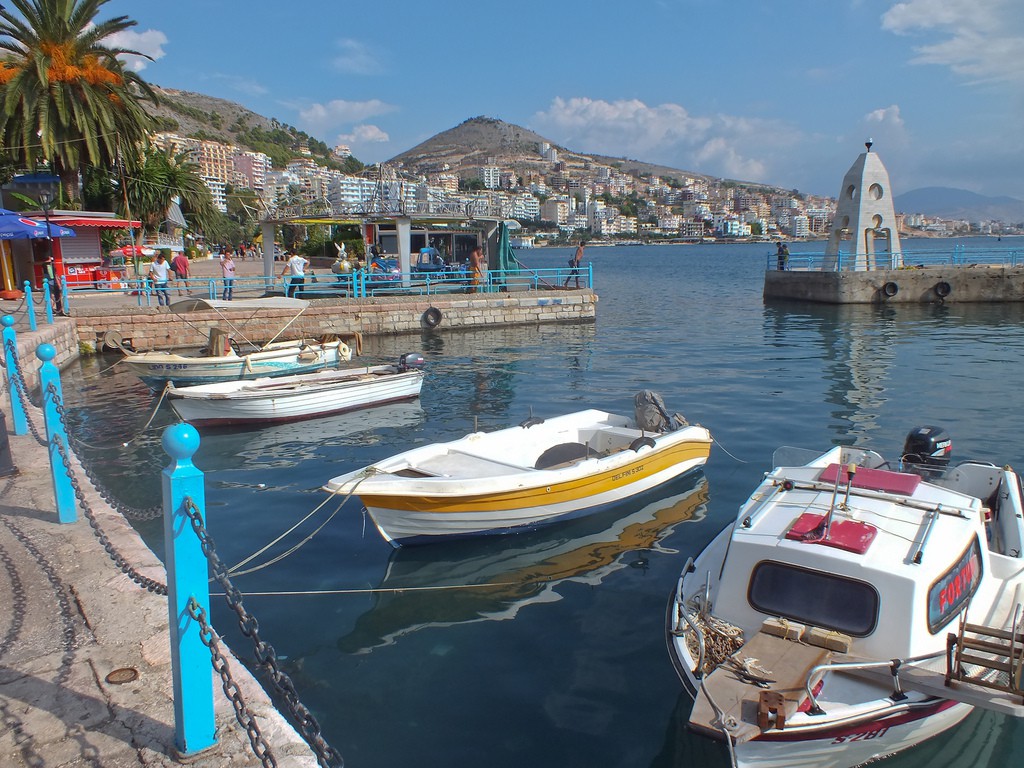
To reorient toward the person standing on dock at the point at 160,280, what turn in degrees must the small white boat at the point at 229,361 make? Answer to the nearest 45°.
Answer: approximately 90° to its right

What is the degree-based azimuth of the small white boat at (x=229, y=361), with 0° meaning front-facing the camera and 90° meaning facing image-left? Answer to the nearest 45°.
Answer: approximately 90°

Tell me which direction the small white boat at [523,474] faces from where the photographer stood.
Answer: facing the viewer and to the left of the viewer

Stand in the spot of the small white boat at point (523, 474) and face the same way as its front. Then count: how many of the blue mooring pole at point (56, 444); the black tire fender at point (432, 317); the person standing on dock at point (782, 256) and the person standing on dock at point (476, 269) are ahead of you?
1

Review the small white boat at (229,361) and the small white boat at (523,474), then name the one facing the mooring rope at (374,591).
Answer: the small white boat at (523,474)

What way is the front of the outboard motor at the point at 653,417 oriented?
to the viewer's left

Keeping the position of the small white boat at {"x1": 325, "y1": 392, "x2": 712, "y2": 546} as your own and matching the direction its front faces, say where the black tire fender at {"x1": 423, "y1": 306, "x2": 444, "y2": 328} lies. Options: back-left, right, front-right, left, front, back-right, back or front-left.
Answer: back-right

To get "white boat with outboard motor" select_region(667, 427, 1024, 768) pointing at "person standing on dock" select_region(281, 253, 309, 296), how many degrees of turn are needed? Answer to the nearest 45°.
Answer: approximately 90° to its right

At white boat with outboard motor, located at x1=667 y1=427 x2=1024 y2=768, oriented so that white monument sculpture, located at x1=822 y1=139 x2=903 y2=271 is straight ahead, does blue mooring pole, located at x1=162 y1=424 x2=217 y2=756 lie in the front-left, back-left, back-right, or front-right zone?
back-left

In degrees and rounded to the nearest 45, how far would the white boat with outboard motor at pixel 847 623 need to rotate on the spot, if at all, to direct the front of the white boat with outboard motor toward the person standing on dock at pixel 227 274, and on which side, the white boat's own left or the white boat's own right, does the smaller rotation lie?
approximately 90° to the white boat's own right

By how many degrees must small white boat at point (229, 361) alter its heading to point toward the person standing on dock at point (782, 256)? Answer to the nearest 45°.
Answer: approximately 135° to its right

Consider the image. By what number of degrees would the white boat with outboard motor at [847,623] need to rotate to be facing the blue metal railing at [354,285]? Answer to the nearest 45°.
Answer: approximately 90° to its right

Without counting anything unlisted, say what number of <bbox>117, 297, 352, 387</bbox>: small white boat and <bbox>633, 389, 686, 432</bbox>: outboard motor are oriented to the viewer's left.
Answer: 2

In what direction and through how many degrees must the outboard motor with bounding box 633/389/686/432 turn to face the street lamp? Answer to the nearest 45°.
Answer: approximately 45° to its right

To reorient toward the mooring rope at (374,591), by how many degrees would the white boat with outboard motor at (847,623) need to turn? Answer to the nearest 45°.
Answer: approximately 45° to its right

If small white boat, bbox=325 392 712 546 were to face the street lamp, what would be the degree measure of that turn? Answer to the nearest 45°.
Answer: approximately 90° to its right

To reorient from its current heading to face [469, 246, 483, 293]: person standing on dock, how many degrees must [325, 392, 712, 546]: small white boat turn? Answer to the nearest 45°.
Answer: approximately 135° to its right
